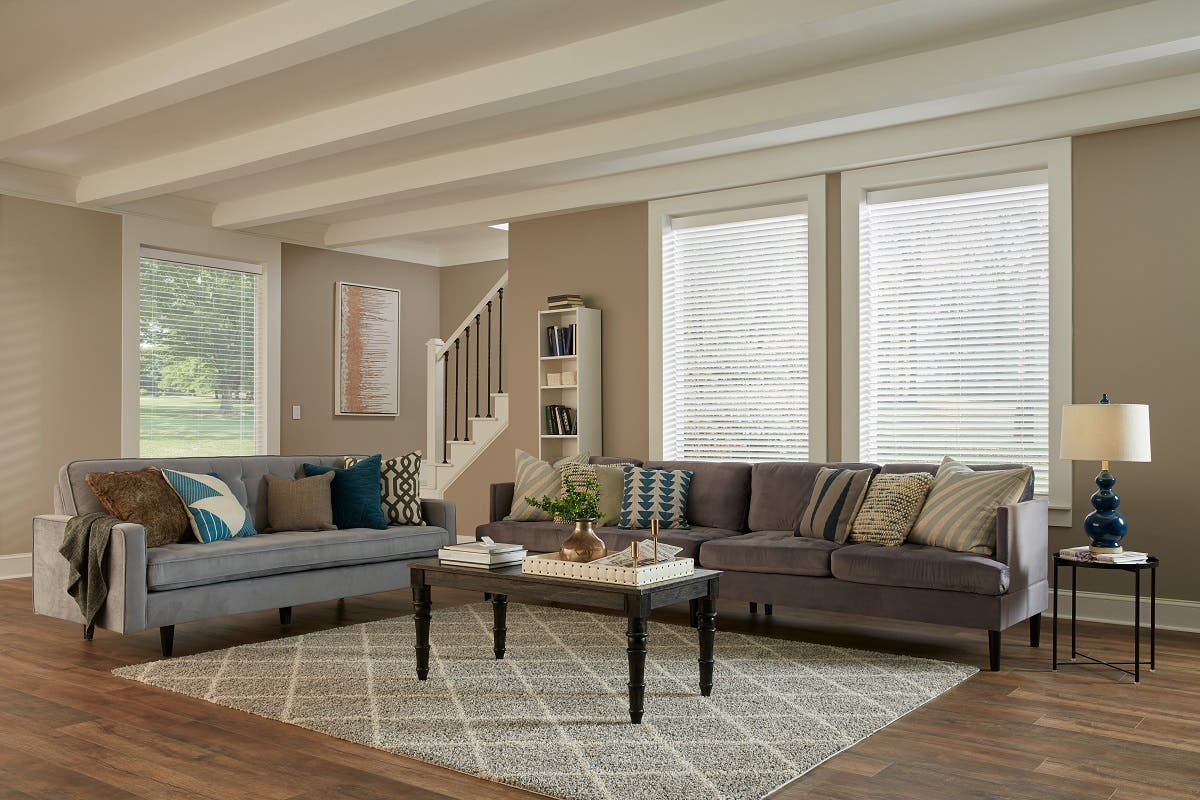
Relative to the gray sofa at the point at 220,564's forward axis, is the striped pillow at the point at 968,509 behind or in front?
in front

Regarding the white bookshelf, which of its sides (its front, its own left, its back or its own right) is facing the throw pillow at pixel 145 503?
front

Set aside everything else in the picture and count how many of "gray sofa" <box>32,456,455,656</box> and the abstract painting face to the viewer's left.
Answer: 0

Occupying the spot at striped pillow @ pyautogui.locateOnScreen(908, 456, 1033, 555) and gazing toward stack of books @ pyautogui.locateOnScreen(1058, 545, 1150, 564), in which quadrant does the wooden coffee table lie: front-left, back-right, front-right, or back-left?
back-right

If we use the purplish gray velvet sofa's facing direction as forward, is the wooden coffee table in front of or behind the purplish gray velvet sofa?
in front

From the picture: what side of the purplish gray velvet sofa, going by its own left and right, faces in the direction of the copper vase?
front

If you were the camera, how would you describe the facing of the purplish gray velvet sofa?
facing the viewer and to the left of the viewer

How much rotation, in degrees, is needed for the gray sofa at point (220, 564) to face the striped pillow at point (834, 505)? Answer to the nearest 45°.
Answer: approximately 45° to its left

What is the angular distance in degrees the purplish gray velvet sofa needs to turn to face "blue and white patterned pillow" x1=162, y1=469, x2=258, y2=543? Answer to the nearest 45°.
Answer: approximately 45° to its right

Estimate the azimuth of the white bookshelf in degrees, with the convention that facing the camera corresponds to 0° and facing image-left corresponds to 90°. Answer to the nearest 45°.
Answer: approximately 45°

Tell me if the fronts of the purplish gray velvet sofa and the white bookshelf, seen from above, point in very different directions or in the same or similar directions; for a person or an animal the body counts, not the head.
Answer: same or similar directions

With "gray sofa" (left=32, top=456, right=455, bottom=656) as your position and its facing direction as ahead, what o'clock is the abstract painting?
The abstract painting is roughly at 8 o'clock from the gray sofa.

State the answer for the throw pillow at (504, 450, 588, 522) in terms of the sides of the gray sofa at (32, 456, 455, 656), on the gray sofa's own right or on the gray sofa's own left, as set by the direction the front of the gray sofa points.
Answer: on the gray sofa's own left

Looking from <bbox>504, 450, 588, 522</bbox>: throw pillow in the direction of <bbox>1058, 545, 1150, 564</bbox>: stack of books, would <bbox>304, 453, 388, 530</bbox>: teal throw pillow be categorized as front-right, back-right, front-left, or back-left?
back-right

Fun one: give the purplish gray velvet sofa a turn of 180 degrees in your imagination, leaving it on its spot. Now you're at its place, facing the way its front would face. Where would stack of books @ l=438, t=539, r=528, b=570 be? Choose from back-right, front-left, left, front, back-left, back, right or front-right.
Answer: back

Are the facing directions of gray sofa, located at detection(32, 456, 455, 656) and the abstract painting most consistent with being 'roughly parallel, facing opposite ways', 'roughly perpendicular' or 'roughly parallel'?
roughly parallel

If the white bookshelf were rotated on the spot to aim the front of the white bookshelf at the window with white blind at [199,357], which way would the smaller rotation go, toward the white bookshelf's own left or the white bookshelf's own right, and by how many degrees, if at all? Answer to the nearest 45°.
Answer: approximately 45° to the white bookshelf's own right

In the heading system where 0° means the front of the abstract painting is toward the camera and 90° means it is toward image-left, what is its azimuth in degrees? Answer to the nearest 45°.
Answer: approximately 315°
